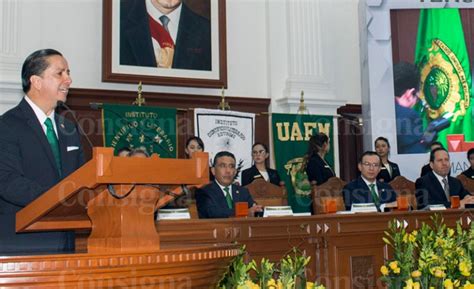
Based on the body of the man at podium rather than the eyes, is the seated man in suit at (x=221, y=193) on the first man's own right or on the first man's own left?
on the first man's own left

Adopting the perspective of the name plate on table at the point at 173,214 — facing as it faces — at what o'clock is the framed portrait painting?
The framed portrait painting is roughly at 6 o'clock from the name plate on table.

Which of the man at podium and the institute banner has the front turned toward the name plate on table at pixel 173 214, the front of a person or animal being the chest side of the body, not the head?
the institute banner

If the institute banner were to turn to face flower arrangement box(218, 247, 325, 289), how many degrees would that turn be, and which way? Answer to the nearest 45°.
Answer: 0° — it already faces it

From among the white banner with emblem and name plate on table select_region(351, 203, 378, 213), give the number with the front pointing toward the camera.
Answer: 2

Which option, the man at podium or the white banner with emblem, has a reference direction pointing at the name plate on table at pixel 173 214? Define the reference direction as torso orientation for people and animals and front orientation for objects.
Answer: the white banner with emblem

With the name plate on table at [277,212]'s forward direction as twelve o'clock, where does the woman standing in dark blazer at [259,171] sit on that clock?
The woman standing in dark blazer is roughly at 6 o'clock from the name plate on table.

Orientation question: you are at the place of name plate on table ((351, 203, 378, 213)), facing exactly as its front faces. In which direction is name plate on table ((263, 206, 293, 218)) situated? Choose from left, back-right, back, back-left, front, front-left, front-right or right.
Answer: front-right
